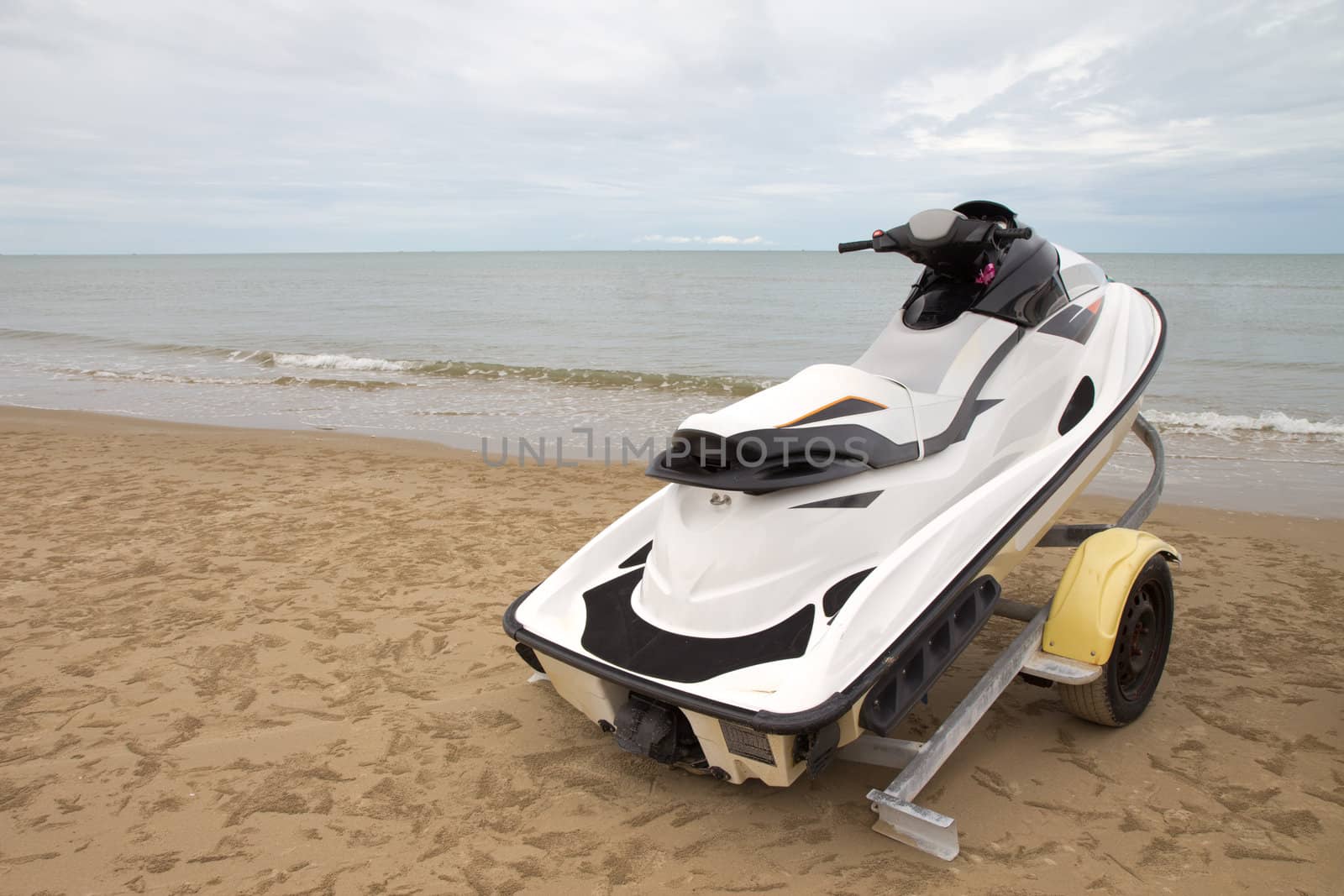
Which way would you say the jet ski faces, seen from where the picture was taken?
facing away from the viewer and to the right of the viewer
